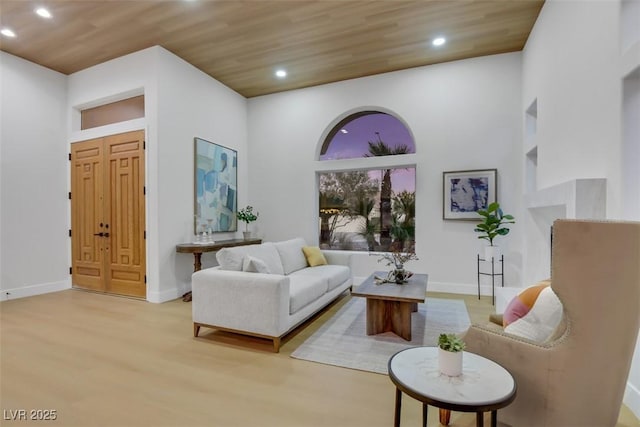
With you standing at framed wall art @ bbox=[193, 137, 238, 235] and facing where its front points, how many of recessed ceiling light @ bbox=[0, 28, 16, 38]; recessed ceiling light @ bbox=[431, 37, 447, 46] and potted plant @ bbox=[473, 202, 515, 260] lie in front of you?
2

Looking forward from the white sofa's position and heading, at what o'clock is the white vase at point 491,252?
The white vase is roughly at 10 o'clock from the white sofa.

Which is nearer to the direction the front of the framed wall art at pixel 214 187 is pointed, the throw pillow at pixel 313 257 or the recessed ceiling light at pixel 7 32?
the throw pillow

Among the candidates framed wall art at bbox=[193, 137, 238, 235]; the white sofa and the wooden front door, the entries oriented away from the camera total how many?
0

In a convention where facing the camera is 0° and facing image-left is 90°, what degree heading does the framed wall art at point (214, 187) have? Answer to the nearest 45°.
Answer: approximately 315°

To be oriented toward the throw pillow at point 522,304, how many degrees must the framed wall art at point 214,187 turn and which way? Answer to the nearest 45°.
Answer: approximately 45° to its right

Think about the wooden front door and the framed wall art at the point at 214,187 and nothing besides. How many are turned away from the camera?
0

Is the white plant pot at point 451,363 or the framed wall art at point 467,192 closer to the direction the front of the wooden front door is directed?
the white plant pot

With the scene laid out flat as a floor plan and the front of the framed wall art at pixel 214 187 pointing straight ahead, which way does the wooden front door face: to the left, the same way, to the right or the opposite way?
to the right

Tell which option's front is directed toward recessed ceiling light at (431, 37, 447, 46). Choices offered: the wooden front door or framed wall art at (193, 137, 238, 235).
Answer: the framed wall art

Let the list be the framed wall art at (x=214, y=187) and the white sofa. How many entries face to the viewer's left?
0

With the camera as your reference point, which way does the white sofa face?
facing the viewer and to the right of the viewer

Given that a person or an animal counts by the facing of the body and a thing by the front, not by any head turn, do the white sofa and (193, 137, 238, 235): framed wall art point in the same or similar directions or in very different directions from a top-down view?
same or similar directions

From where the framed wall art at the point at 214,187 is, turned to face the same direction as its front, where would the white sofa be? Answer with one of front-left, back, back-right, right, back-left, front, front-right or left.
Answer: front-right

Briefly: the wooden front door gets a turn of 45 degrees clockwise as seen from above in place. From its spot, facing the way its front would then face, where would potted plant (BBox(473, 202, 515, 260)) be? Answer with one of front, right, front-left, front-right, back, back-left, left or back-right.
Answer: back-left

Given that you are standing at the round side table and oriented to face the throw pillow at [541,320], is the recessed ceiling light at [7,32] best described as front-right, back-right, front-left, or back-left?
back-left

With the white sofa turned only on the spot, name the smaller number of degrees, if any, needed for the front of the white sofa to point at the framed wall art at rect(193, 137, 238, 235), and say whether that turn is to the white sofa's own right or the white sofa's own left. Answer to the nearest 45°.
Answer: approximately 135° to the white sofa's own left

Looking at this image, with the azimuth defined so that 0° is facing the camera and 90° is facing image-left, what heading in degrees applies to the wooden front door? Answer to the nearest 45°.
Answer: approximately 45°
